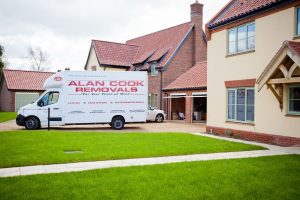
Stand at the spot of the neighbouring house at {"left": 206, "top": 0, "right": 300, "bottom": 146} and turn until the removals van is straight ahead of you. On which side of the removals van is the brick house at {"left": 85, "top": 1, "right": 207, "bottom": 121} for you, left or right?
right

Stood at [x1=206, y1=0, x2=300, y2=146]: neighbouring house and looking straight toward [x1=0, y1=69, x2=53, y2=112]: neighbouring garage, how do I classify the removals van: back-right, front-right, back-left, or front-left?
front-left

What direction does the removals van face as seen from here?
to the viewer's left

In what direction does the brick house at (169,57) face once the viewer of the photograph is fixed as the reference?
facing the viewer and to the left of the viewer

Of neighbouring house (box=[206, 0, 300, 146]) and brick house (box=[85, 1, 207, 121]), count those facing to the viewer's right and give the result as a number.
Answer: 0

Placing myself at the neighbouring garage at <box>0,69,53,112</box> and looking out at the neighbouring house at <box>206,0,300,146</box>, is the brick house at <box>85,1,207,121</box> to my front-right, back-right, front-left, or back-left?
front-left

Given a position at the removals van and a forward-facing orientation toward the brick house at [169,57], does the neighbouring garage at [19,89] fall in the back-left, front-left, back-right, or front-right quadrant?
front-left

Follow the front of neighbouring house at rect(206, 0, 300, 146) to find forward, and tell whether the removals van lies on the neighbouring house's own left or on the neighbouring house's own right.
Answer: on the neighbouring house's own right

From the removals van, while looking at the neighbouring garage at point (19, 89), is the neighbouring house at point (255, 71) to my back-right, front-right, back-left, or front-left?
back-right

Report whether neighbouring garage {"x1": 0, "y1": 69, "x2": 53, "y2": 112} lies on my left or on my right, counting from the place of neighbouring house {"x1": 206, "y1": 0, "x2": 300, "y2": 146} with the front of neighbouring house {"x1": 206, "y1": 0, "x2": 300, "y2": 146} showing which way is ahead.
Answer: on my right

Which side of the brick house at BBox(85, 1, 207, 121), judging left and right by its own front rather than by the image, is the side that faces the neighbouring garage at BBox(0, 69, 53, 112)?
right

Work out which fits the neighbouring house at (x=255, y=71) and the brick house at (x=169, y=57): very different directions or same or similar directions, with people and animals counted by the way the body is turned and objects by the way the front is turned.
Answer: same or similar directions

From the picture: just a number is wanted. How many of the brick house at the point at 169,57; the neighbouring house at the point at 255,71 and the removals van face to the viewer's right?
0
